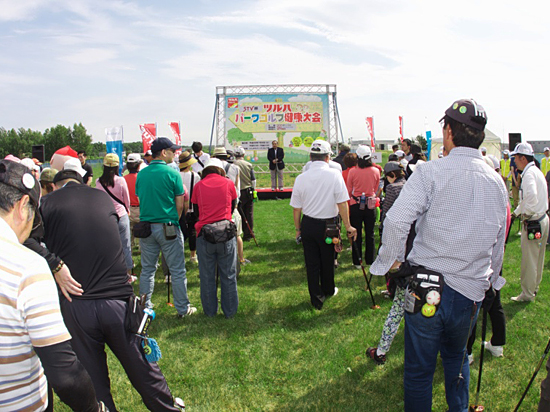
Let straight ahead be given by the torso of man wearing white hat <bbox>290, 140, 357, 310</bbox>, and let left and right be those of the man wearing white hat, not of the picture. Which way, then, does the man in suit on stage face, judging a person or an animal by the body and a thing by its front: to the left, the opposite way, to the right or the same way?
the opposite way

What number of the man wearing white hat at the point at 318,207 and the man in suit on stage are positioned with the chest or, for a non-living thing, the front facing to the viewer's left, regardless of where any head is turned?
0

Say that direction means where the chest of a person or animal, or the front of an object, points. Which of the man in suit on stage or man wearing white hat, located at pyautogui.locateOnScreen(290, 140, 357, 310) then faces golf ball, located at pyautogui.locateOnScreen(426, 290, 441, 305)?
the man in suit on stage

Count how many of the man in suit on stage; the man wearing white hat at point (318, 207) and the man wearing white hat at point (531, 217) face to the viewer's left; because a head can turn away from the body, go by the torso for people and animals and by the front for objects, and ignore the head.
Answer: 1

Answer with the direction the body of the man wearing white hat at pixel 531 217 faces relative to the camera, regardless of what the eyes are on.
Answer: to the viewer's left

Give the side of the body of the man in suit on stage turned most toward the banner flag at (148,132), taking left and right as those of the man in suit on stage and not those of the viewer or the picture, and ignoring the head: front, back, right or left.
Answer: right

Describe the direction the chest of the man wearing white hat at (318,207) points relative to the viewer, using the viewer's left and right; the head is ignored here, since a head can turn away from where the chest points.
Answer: facing away from the viewer

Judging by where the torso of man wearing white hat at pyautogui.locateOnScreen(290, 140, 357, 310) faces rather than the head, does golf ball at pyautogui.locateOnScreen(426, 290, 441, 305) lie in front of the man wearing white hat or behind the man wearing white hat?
behind

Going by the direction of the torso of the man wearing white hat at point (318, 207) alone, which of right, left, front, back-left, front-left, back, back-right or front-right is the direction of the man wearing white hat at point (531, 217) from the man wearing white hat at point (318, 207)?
right

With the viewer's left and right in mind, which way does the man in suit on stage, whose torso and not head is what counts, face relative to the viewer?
facing the viewer
